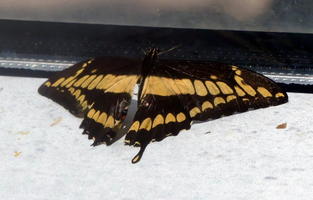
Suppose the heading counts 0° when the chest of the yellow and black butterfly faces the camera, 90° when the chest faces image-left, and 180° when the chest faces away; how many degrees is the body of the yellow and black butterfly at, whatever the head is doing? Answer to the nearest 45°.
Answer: approximately 180°
